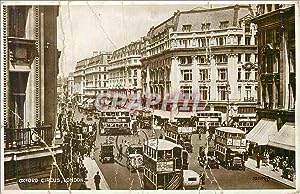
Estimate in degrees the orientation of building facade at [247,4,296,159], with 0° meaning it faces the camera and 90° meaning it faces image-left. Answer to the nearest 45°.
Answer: approximately 45°

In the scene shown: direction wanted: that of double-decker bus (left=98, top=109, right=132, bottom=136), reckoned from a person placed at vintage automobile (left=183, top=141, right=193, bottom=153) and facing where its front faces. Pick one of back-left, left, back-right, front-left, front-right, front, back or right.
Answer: back-right
